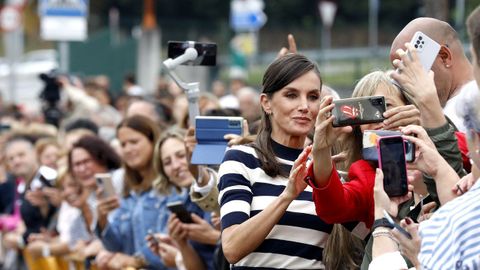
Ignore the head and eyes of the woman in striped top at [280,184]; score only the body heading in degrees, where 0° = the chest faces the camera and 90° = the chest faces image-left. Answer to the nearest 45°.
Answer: approximately 315°

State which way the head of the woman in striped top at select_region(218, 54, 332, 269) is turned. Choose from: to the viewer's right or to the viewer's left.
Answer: to the viewer's right
